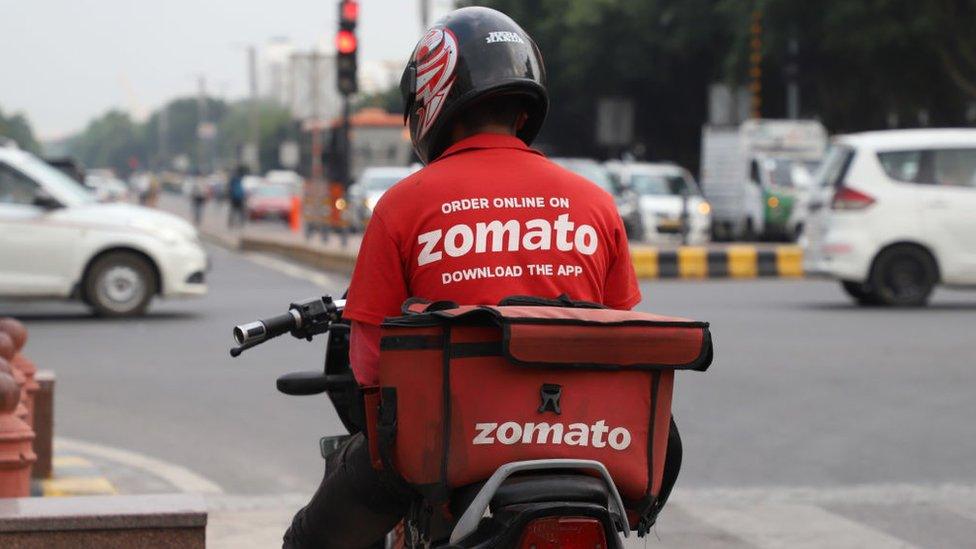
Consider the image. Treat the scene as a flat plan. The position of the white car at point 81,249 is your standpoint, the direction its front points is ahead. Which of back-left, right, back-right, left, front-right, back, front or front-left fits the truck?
front-left

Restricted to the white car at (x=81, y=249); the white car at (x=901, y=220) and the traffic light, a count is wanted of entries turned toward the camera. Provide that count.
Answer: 1

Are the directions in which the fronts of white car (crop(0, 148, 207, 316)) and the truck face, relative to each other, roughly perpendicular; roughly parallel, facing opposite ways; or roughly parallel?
roughly perpendicular

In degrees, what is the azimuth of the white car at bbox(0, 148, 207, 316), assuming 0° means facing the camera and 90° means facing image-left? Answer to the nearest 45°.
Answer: approximately 270°

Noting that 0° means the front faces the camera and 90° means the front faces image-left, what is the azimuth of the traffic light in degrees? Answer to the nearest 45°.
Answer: approximately 0°

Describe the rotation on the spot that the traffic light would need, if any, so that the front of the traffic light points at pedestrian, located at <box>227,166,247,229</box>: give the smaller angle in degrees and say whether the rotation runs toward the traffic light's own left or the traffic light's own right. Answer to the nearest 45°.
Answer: approximately 180°

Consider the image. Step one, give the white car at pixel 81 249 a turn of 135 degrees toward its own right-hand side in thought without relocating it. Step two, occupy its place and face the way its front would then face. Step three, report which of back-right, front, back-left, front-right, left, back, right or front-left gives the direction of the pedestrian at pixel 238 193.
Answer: back-right

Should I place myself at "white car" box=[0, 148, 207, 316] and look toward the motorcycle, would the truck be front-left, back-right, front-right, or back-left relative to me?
back-left

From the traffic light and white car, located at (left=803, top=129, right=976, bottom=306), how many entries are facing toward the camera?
1

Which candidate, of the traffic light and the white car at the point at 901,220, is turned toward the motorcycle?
the traffic light

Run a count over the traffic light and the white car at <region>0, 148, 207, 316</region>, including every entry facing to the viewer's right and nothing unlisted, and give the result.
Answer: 1

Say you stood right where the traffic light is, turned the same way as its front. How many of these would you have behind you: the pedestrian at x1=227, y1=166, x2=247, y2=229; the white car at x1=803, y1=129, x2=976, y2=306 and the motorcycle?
1

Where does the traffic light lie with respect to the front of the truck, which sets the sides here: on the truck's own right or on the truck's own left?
on the truck's own right
